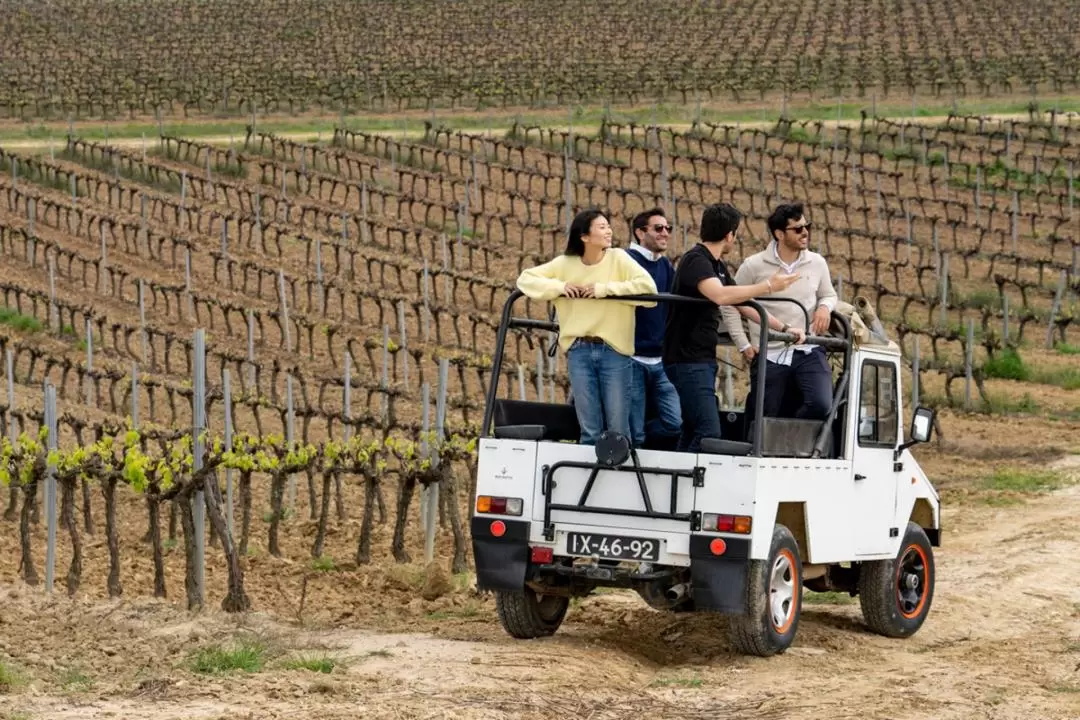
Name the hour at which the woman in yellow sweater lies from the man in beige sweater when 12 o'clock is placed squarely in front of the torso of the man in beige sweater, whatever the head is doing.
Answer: The woman in yellow sweater is roughly at 2 o'clock from the man in beige sweater.

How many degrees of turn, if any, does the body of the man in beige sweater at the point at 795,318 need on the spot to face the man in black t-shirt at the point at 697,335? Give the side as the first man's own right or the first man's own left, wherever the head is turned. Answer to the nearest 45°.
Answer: approximately 45° to the first man's own right

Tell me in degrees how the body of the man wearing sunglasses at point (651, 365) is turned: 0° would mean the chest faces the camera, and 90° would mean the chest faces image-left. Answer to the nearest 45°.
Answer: approximately 315°

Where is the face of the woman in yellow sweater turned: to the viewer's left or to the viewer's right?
to the viewer's right

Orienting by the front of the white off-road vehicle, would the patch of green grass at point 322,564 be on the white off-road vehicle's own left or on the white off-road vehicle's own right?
on the white off-road vehicle's own left

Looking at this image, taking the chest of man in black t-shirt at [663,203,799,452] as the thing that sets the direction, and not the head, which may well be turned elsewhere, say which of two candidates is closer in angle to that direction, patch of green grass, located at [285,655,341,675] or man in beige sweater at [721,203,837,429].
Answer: the man in beige sweater

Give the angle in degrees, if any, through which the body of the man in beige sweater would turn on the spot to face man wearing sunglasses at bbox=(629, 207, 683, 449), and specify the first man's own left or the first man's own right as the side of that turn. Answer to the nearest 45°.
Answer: approximately 45° to the first man's own right

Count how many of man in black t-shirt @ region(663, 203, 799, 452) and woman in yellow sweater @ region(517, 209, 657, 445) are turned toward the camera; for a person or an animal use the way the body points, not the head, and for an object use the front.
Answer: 1

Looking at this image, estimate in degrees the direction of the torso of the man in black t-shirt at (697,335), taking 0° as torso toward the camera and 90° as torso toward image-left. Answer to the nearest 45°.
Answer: approximately 270°

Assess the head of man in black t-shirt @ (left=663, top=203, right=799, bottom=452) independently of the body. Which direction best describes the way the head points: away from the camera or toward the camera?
away from the camera
